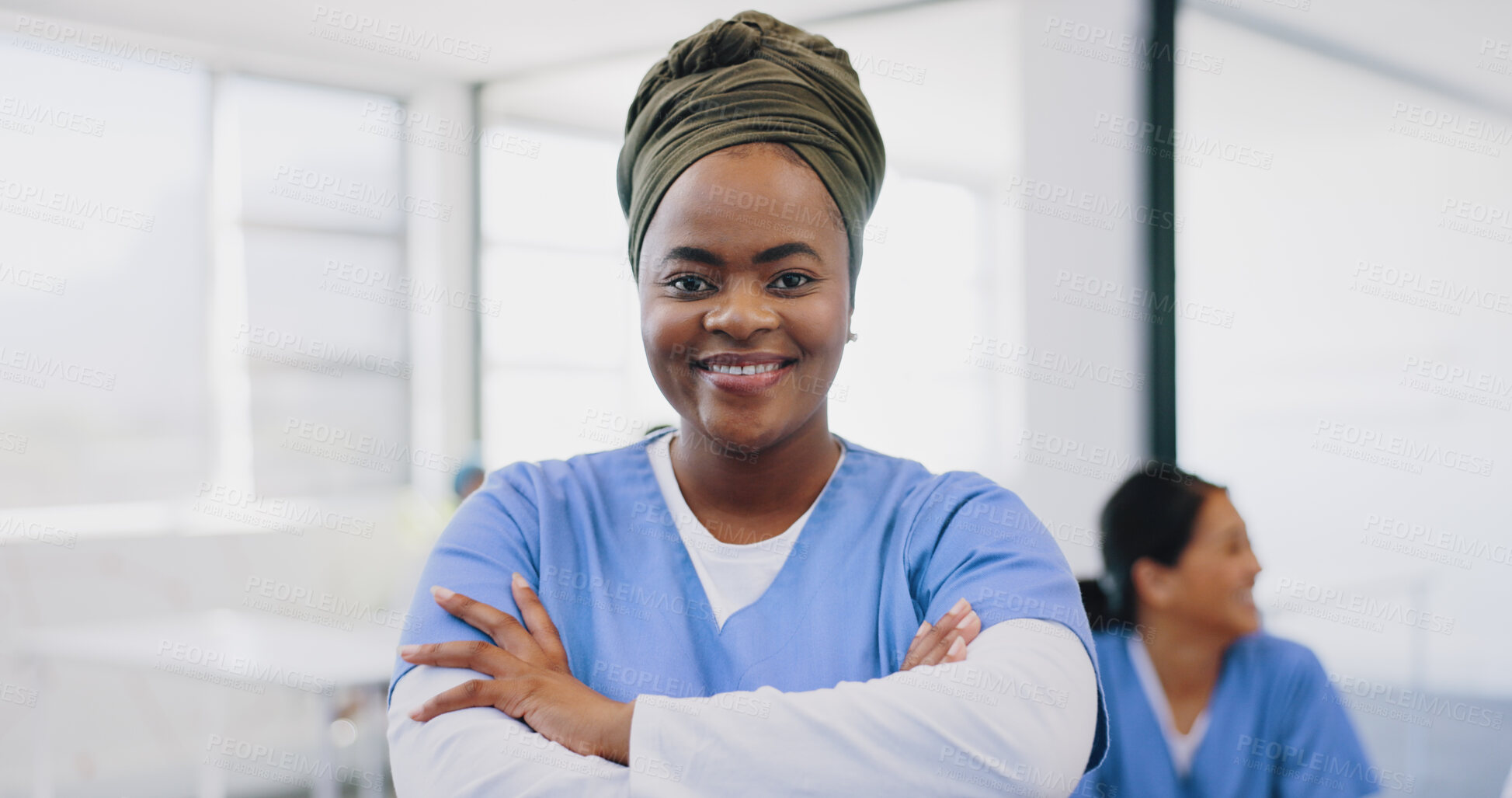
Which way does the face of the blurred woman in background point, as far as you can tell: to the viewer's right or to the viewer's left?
to the viewer's right

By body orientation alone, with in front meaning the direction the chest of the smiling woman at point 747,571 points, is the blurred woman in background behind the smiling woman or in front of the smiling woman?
behind

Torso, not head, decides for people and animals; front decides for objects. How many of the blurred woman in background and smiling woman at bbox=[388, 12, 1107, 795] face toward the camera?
2

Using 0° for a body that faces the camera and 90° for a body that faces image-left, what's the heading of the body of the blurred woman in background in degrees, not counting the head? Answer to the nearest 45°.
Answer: approximately 0°
